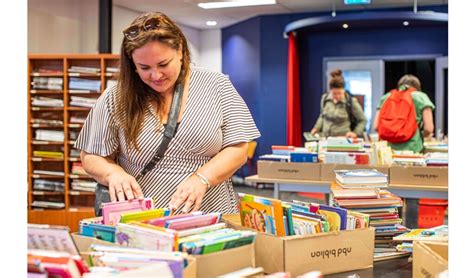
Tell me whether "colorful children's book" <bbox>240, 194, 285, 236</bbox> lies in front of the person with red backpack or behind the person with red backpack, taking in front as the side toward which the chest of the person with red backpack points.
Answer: behind

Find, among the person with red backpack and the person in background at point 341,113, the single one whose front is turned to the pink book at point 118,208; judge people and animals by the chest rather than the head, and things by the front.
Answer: the person in background

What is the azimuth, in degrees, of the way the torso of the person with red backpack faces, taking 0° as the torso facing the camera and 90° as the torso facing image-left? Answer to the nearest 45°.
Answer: approximately 225°

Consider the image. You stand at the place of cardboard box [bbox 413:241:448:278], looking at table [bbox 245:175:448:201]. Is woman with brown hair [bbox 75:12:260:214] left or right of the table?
left

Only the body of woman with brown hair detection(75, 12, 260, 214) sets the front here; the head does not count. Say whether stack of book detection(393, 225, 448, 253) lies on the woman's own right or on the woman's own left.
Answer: on the woman's own left

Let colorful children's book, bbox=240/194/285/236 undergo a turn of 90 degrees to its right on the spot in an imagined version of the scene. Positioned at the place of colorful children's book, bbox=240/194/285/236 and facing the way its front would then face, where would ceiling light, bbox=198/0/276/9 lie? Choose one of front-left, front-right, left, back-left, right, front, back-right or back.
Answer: front-right

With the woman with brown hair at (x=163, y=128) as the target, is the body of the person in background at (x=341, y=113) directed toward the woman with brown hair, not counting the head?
yes

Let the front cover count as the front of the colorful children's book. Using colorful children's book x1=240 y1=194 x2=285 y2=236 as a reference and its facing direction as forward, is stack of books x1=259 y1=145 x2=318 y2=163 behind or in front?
behind

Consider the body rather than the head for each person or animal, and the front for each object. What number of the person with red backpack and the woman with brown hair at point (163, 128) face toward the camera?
1

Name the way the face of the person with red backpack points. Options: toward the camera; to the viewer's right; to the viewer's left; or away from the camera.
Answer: away from the camera

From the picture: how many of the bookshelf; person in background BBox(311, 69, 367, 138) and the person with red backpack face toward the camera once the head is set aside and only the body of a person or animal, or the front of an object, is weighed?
2

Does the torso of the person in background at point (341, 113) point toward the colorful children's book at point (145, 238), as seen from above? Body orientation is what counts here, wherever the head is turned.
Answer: yes
